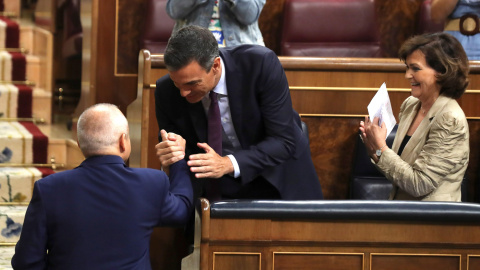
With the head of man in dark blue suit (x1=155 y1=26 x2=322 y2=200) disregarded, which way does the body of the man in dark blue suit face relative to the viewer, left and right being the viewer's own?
facing the viewer and to the left of the viewer

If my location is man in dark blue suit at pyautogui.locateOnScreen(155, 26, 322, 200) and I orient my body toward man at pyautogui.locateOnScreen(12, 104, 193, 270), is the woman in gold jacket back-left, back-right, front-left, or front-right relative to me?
back-left

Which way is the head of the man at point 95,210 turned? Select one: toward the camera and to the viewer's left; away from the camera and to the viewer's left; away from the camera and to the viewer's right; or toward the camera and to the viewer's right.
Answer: away from the camera and to the viewer's right

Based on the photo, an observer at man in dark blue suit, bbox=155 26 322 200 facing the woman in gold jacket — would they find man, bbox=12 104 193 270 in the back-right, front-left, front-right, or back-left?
back-right

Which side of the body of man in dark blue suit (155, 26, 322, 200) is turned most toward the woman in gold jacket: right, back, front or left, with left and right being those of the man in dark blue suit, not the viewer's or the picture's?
back
